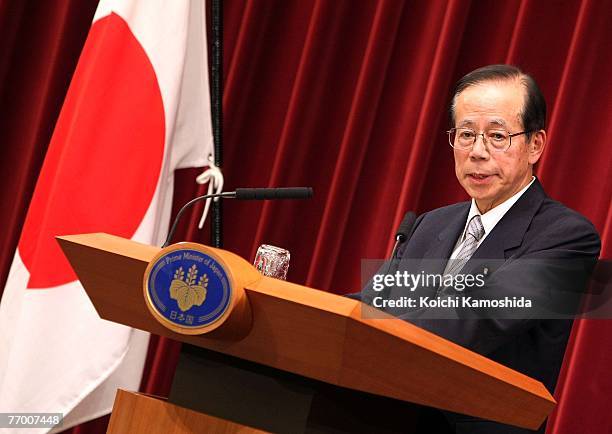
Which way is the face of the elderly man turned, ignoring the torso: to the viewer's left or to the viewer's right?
to the viewer's left

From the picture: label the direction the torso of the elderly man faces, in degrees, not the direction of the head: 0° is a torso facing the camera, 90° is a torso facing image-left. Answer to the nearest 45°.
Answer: approximately 45°

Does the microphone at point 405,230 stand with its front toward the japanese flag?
no

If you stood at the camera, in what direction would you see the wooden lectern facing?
facing the viewer and to the left of the viewer

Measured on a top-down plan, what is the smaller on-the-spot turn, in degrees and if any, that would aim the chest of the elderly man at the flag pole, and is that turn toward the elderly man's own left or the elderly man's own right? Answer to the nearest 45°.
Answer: approximately 90° to the elderly man's own right

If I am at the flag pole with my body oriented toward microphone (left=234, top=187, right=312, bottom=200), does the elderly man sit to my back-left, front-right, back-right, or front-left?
front-left

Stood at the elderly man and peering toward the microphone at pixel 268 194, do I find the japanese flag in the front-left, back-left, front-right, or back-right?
front-right

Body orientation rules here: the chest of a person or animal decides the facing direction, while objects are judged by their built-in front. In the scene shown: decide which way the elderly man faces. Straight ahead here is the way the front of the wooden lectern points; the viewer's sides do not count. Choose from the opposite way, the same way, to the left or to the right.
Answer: the same way

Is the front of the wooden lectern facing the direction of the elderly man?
no

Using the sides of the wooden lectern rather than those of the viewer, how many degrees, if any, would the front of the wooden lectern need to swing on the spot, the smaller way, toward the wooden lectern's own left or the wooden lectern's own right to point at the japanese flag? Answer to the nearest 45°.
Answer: approximately 90° to the wooden lectern's own right
